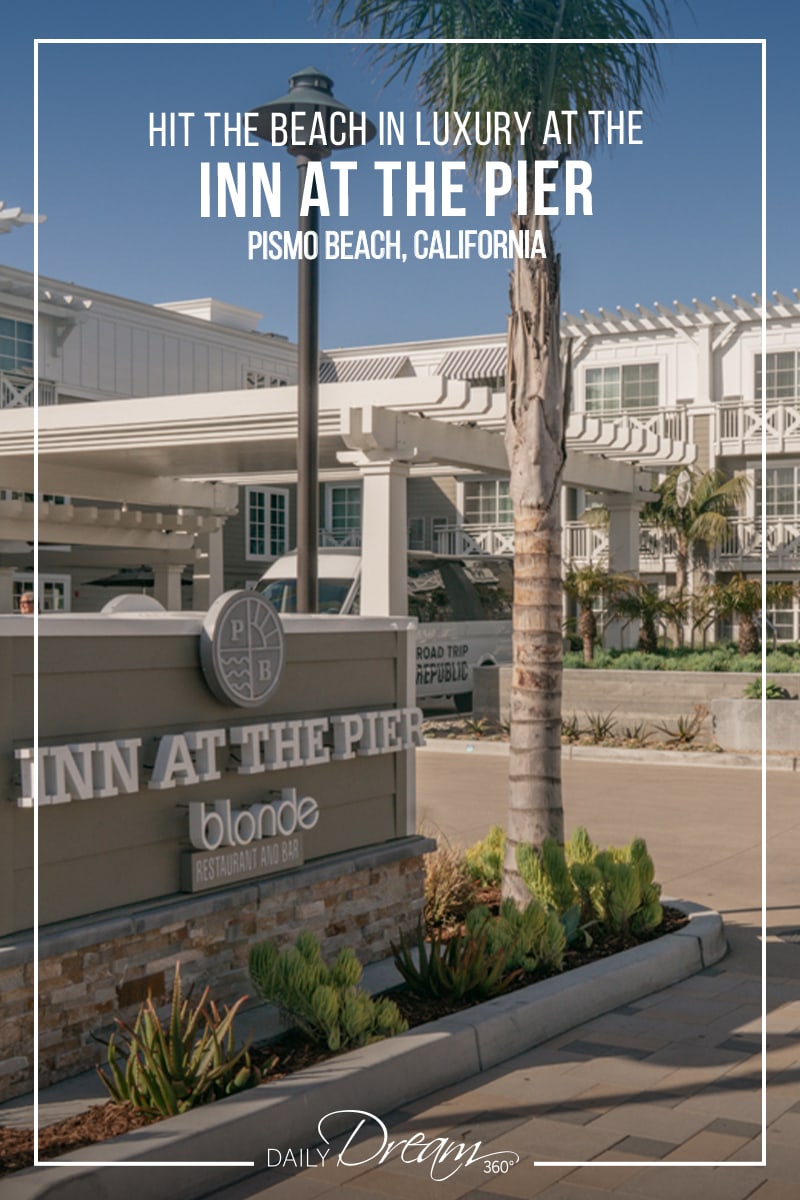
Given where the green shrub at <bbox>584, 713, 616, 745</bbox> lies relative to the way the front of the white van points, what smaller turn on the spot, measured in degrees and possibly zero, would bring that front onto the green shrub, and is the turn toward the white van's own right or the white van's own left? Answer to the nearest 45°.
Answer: approximately 90° to the white van's own left

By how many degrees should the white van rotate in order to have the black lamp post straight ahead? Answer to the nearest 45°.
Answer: approximately 45° to its left

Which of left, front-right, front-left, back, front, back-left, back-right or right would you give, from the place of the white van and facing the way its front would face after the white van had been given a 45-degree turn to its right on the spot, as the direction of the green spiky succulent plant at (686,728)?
back-left

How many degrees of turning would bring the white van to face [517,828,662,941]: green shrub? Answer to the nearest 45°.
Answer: approximately 45° to its left

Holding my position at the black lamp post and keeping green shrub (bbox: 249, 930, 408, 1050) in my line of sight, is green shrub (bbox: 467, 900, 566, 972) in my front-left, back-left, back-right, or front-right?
front-left

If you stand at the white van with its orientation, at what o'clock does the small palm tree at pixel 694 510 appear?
The small palm tree is roughly at 6 o'clock from the white van.

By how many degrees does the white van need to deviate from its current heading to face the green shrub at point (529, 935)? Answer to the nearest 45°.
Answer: approximately 45° to its left

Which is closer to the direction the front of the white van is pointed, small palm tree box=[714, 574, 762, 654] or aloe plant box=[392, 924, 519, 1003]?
the aloe plant

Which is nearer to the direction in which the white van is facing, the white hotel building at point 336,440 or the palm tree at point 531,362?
the palm tree

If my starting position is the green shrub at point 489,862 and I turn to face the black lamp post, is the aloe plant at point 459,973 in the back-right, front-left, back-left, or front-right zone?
back-left

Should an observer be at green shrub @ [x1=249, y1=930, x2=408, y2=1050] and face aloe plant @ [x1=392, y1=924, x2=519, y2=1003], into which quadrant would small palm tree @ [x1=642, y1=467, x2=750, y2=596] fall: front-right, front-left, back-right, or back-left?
front-left

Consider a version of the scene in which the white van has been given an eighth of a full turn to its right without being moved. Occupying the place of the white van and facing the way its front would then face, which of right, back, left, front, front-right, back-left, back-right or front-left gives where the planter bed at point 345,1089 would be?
left

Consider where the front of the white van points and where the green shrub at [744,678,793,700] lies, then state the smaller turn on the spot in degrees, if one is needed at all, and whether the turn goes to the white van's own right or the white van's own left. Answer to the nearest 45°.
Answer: approximately 90° to the white van's own left
